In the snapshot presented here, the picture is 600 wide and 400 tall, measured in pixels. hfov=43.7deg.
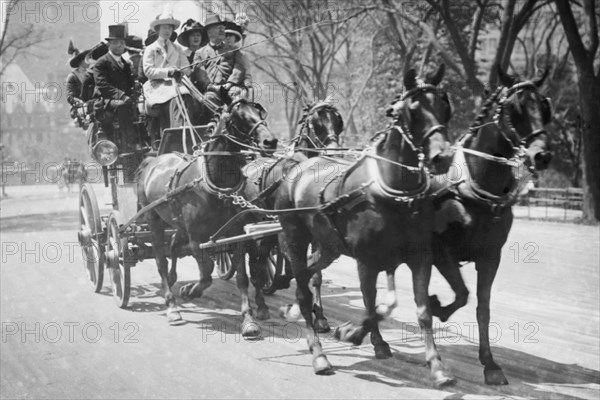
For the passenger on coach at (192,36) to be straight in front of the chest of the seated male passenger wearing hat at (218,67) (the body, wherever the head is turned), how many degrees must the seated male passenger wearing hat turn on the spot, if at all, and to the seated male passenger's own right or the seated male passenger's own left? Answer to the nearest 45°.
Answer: approximately 135° to the seated male passenger's own left

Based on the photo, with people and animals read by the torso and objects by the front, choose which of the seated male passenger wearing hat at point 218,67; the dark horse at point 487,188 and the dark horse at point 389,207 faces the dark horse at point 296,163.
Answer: the seated male passenger wearing hat

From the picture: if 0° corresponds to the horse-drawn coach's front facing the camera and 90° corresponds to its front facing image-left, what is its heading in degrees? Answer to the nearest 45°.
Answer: approximately 315°

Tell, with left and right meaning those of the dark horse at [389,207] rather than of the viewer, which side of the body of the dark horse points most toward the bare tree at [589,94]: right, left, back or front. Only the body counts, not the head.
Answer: left

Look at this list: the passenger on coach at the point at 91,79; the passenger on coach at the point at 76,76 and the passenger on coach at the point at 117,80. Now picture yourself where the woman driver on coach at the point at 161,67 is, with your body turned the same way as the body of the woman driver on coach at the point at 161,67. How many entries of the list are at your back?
3

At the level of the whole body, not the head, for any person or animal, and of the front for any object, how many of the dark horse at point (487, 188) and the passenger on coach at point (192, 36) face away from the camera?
0

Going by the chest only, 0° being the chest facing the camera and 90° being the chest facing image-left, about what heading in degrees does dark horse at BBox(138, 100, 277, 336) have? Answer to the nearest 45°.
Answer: approximately 315°

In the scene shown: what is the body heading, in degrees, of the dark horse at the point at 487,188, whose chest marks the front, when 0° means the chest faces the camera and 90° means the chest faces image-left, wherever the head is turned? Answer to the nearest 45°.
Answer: approximately 315°

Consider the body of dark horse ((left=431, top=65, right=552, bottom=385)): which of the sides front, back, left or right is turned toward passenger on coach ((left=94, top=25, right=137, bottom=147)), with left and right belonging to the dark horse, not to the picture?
back

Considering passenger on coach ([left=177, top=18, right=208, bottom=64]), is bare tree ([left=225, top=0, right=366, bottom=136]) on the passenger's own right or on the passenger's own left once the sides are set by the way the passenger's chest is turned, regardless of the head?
on the passenger's own left

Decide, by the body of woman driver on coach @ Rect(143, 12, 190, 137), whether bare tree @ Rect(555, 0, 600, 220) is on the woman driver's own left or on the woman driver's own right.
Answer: on the woman driver's own left

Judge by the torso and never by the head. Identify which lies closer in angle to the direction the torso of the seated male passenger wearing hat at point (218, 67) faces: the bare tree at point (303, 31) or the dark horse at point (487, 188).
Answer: the dark horse
